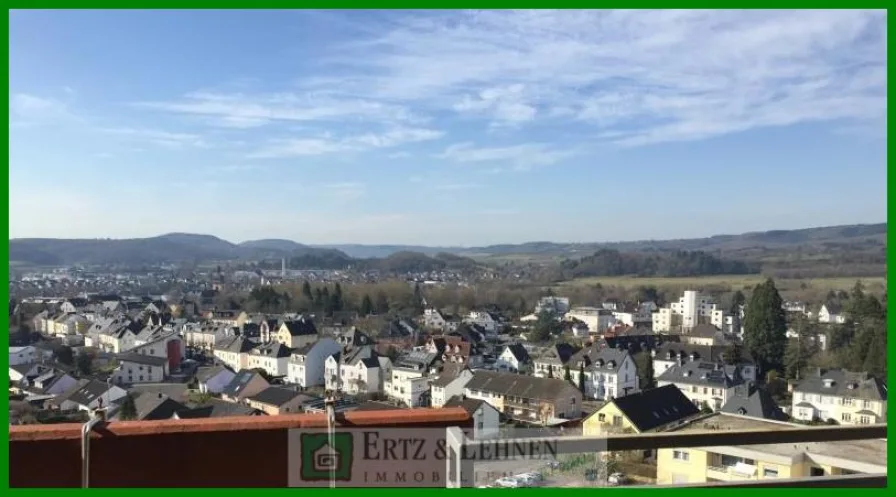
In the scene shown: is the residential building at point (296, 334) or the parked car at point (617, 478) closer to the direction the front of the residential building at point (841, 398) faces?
the parked car

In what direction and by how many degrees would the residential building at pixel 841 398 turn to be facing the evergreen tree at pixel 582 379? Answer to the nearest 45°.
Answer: approximately 90° to its right

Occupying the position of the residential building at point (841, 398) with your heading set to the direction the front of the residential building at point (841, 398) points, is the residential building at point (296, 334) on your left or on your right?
on your right

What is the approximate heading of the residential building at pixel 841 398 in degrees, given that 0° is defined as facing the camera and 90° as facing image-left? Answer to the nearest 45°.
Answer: approximately 0°

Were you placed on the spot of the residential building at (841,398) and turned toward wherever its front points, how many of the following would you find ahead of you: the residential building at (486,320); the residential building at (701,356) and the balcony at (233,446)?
1

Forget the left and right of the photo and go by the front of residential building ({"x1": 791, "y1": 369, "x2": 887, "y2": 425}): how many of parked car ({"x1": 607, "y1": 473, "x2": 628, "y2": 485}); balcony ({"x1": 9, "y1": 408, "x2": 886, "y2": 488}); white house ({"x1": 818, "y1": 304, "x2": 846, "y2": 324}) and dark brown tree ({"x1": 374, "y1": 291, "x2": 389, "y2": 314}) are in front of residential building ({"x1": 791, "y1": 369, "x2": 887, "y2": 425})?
2

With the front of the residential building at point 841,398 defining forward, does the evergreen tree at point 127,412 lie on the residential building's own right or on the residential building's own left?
on the residential building's own right

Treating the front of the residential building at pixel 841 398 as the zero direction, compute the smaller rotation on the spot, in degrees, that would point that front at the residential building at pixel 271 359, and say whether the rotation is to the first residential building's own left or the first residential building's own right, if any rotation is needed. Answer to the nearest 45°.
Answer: approximately 90° to the first residential building's own right

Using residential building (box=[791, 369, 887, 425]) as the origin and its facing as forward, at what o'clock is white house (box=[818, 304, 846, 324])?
The white house is roughly at 6 o'clock from the residential building.

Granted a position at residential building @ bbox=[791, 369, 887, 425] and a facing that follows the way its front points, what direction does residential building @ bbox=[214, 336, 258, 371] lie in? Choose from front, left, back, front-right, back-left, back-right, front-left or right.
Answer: right
